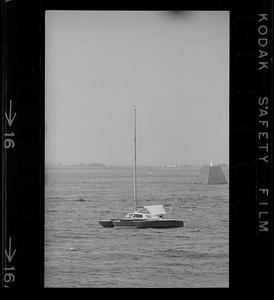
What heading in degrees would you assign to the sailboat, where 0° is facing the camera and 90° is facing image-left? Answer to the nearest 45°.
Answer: approximately 90°
